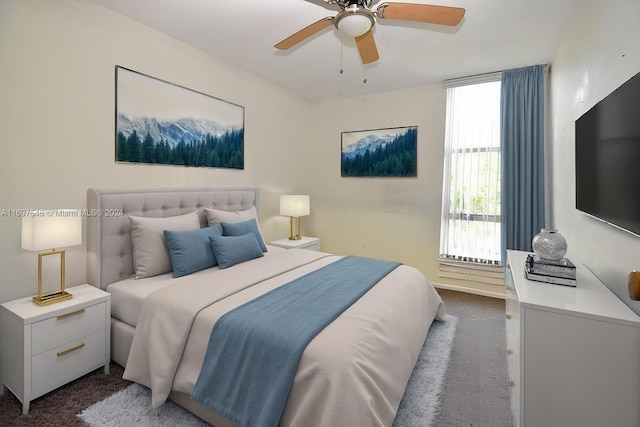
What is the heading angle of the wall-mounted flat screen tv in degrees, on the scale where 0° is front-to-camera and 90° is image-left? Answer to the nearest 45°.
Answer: approximately 90°

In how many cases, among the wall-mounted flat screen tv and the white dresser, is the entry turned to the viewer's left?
2

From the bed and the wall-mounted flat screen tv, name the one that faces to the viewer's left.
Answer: the wall-mounted flat screen tv

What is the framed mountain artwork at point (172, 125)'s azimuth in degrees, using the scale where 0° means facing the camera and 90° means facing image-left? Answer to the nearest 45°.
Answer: approximately 315°

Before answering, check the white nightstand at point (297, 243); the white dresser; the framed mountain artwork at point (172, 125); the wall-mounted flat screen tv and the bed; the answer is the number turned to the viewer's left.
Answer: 2

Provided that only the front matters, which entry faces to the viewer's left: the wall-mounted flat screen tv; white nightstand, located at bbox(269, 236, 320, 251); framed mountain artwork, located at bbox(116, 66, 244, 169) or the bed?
the wall-mounted flat screen tv

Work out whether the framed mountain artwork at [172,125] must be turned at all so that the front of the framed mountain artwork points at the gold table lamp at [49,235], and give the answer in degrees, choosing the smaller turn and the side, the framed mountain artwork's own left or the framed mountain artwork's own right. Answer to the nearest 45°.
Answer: approximately 90° to the framed mountain artwork's own right

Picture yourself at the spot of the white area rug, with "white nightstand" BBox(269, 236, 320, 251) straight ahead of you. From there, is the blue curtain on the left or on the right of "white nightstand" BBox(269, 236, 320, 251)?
right

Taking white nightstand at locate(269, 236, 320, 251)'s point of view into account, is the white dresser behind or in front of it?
in front

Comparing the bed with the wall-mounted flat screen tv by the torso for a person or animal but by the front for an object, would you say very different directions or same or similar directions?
very different directions

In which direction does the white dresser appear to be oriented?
to the viewer's left

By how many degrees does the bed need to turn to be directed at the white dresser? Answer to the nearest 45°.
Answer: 0° — it already faces it
